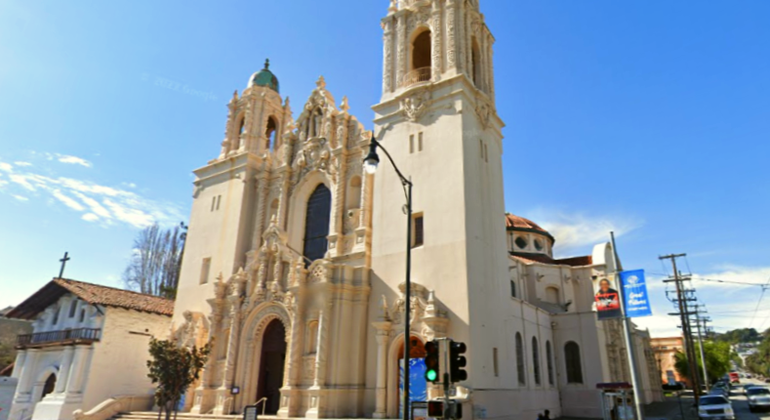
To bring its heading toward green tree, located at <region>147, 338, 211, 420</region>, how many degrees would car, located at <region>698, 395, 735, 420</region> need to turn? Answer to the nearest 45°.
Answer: approximately 45° to its right

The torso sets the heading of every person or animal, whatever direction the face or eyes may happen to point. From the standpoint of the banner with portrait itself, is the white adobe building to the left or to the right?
on its right

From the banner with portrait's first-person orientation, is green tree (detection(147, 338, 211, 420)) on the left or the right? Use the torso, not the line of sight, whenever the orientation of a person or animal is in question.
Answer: on its right

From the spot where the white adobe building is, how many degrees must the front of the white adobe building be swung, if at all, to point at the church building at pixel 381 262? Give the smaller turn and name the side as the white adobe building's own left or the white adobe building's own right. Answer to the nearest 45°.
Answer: approximately 90° to the white adobe building's own left

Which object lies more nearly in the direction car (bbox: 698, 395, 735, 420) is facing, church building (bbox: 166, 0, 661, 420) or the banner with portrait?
the banner with portrait

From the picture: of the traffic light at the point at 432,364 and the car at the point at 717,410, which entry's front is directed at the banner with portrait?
the car

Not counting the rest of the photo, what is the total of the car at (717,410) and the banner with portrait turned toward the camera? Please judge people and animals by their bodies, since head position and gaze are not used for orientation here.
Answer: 2

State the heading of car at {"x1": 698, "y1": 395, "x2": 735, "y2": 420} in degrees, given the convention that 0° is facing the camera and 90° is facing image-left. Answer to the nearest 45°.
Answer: approximately 0°

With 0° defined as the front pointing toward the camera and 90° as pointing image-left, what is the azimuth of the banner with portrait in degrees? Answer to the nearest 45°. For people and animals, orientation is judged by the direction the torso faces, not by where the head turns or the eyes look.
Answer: approximately 0°
